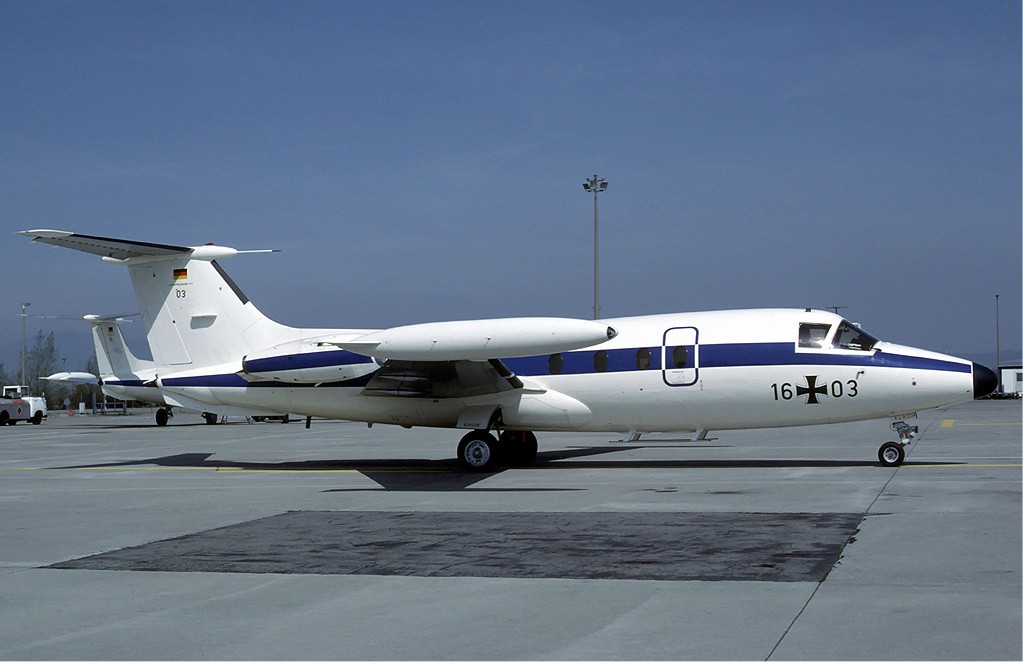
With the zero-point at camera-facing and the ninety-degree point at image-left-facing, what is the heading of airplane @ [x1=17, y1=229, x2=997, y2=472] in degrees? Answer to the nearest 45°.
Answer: approximately 270°
